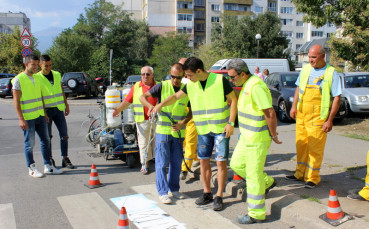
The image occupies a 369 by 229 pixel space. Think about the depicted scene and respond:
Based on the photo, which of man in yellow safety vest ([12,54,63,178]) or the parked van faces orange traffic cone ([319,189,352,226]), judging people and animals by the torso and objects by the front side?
the man in yellow safety vest

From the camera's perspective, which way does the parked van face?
to the viewer's left

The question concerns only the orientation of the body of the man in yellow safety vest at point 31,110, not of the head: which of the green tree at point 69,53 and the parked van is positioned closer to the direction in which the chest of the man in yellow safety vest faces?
the parked van

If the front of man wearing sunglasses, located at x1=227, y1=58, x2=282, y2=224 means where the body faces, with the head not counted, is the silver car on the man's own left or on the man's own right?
on the man's own right

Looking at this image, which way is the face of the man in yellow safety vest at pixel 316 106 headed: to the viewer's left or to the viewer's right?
to the viewer's left

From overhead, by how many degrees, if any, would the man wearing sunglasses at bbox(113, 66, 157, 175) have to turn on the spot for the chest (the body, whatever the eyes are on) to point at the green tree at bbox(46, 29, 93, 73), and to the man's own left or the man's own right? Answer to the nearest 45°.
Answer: approximately 180°

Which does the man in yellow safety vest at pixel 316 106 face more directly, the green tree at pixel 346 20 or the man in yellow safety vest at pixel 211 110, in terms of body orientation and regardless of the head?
the man in yellow safety vest

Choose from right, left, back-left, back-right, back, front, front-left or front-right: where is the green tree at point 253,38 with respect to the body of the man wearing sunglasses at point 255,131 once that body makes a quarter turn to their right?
front

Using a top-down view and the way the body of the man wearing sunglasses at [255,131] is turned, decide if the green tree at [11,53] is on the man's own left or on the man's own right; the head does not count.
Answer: on the man's own right

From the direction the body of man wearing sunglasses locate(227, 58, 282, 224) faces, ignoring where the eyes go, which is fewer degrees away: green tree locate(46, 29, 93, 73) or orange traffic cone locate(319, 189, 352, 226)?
the green tree

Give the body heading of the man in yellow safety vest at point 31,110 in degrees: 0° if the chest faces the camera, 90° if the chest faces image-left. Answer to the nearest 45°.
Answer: approximately 315°

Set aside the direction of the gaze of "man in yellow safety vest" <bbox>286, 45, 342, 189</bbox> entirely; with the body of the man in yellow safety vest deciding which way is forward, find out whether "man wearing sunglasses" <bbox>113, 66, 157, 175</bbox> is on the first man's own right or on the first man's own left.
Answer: on the first man's own right
